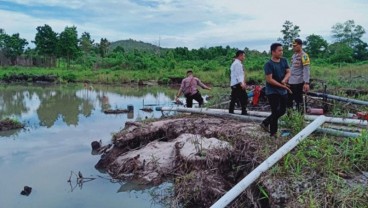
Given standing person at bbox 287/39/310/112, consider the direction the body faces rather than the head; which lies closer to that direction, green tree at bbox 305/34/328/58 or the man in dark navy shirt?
the man in dark navy shirt
